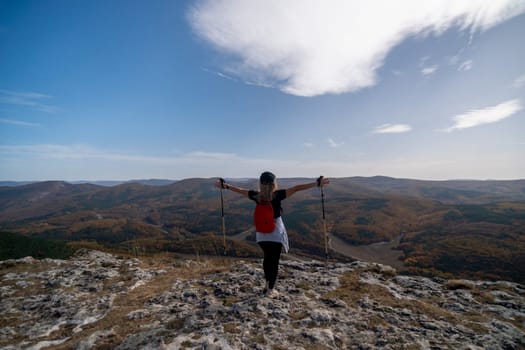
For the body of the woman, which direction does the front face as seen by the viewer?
away from the camera

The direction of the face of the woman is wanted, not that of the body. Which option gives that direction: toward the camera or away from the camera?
away from the camera
